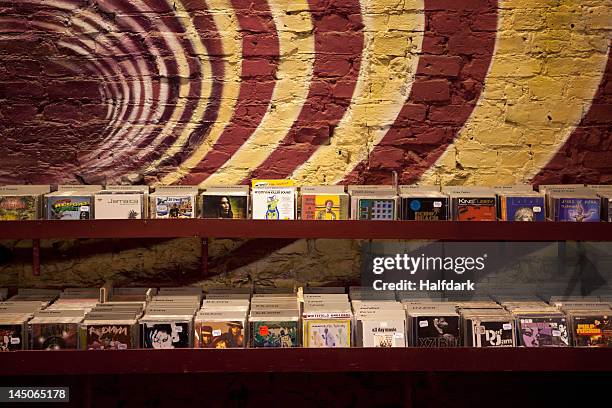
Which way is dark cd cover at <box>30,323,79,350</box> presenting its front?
toward the camera

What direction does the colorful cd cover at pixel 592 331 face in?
toward the camera

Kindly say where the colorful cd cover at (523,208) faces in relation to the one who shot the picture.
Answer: facing the viewer

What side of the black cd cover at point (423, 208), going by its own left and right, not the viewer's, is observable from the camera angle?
front

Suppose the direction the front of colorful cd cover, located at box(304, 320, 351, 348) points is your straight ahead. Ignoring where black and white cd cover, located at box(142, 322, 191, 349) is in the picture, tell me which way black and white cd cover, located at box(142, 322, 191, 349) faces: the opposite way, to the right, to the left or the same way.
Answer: the same way

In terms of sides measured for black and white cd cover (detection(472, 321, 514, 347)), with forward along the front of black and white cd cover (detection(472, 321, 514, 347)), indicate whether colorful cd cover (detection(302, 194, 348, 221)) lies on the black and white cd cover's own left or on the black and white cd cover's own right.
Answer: on the black and white cd cover's own right

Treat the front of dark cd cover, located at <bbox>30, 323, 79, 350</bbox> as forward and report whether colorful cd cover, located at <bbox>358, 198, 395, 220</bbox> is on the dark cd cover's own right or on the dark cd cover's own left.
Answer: on the dark cd cover's own left

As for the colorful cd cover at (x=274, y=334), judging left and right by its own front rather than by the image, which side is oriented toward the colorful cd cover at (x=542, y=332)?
left

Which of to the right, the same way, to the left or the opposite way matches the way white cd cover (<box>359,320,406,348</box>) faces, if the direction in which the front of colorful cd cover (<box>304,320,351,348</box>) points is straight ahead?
the same way
